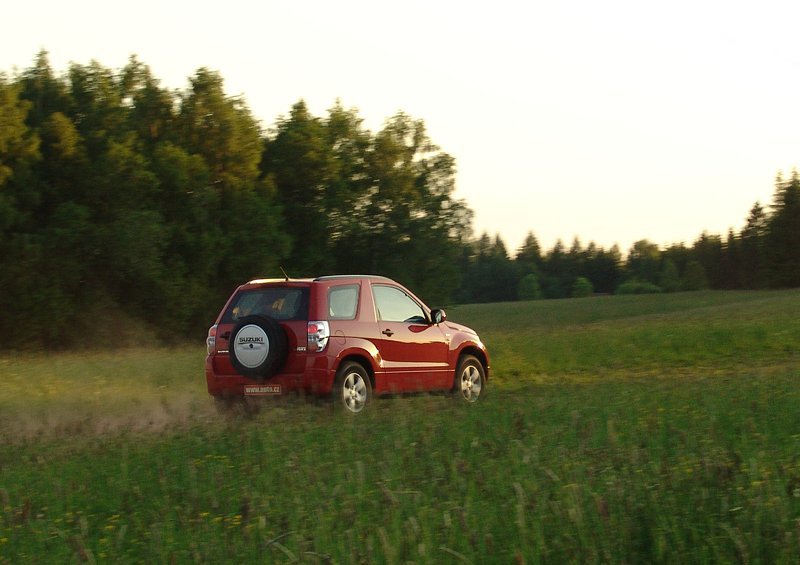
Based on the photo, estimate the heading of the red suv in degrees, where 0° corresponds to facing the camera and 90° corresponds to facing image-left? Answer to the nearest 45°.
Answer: approximately 225°
